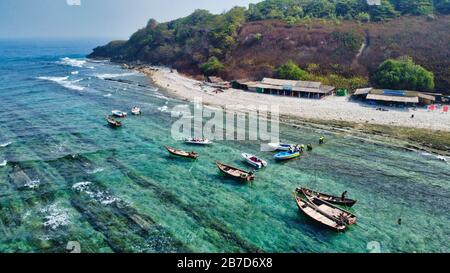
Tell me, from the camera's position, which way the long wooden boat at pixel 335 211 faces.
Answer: facing away from the viewer and to the left of the viewer

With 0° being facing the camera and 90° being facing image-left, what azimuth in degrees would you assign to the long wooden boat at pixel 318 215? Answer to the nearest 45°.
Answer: approximately 135°
